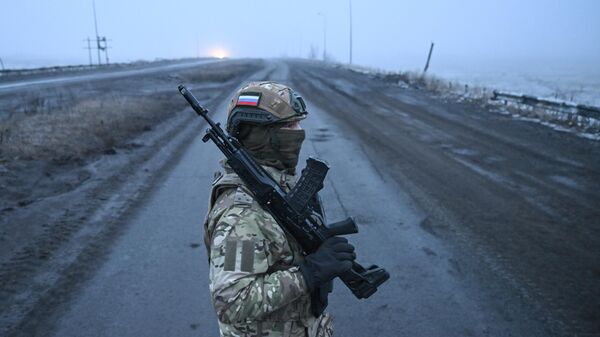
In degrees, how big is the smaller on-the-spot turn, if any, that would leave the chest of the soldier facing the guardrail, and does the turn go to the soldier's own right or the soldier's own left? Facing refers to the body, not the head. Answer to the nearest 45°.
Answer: approximately 45° to the soldier's own left

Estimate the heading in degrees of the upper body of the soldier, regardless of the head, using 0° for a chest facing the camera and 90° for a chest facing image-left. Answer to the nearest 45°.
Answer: approximately 270°

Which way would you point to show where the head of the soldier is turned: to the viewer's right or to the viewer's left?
to the viewer's right
